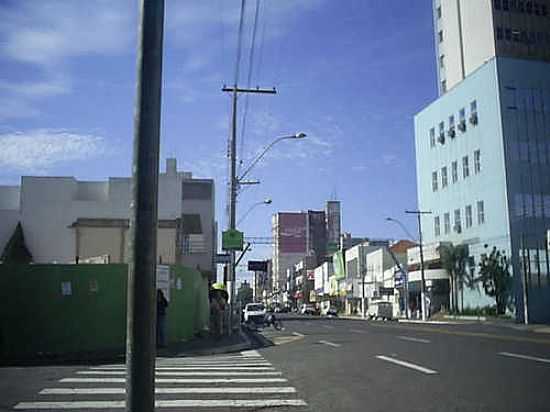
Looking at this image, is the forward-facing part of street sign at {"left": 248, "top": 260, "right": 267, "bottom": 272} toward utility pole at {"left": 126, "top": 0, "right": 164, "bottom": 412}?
yes

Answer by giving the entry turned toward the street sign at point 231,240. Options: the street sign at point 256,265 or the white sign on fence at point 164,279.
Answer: the street sign at point 256,265

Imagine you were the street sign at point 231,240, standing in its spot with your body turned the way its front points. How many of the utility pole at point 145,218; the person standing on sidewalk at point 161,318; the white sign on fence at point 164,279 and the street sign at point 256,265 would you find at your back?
1

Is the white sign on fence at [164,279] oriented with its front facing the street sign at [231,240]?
no

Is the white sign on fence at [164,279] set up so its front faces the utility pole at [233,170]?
no

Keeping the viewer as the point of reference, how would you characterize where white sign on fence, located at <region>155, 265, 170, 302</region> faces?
facing the viewer

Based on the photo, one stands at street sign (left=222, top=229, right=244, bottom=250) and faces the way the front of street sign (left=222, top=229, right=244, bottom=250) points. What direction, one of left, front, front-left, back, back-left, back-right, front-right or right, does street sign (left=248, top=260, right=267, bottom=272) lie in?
back

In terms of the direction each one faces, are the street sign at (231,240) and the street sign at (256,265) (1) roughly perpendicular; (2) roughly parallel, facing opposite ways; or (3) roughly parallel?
roughly parallel

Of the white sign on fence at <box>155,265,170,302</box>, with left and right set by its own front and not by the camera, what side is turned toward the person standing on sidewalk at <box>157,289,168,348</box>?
front

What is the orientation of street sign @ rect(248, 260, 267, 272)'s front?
toward the camera

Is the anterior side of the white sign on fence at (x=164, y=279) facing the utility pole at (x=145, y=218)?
yes

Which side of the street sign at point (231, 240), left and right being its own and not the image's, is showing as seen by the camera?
front

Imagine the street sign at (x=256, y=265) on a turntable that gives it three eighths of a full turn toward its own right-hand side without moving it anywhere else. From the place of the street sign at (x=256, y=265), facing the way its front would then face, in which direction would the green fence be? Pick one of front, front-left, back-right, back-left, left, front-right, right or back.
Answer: back-left

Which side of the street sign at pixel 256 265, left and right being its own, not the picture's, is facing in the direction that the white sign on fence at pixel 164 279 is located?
front

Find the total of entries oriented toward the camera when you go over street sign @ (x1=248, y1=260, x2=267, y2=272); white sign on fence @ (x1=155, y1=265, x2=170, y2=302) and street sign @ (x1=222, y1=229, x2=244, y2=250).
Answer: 3
